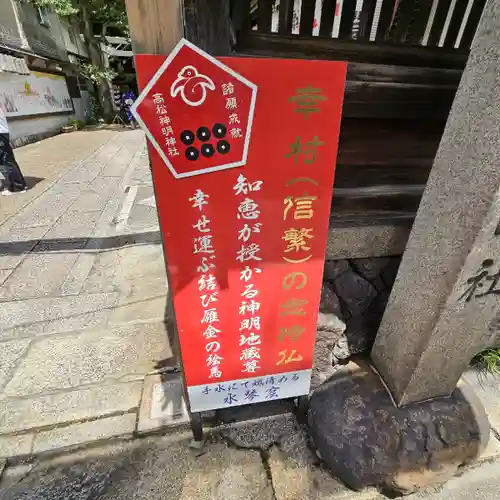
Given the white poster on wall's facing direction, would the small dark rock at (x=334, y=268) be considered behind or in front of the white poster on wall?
in front

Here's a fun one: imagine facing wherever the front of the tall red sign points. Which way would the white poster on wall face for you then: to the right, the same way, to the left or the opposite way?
to the left

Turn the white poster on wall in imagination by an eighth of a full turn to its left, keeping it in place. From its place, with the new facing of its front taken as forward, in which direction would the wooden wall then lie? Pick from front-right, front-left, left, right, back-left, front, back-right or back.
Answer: right

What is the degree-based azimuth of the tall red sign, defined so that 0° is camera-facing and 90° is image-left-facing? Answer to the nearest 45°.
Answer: approximately 0°

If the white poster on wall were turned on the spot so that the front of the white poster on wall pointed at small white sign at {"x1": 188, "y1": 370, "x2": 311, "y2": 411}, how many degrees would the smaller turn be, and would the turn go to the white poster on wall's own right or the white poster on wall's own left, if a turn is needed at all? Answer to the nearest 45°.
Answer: approximately 45° to the white poster on wall's own right

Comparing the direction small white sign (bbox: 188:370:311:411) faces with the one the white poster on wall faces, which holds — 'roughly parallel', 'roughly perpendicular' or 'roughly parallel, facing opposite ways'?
roughly perpendicular

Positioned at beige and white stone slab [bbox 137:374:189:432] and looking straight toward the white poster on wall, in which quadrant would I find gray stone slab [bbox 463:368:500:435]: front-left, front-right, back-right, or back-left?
back-right

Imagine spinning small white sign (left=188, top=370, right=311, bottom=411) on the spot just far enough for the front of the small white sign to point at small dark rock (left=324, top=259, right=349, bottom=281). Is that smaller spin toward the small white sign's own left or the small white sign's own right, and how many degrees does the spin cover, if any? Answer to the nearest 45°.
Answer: approximately 135° to the small white sign's own left

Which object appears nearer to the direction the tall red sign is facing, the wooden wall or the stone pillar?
the stone pillar

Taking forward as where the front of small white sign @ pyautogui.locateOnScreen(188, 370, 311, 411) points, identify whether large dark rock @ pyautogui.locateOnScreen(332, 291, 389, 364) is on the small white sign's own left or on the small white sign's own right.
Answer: on the small white sign's own left

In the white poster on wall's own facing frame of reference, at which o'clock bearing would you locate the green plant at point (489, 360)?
The green plant is roughly at 1 o'clock from the white poster on wall.

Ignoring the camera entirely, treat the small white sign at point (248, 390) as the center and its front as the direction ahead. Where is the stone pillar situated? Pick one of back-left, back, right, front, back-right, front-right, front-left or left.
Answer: left

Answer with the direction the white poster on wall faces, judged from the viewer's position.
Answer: facing the viewer and to the right of the viewer

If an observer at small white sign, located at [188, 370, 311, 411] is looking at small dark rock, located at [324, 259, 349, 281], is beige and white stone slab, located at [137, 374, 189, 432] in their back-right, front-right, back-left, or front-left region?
back-left

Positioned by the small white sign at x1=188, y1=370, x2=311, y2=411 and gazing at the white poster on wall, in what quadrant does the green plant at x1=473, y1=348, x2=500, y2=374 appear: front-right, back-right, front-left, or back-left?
back-right
